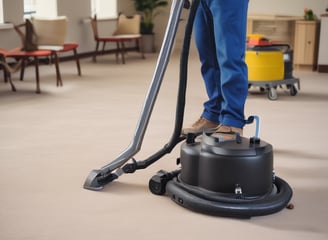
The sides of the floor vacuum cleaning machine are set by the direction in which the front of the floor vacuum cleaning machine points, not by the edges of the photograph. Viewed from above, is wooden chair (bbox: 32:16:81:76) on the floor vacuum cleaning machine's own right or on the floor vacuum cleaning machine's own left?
on the floor vacuum cleaning machine's own right

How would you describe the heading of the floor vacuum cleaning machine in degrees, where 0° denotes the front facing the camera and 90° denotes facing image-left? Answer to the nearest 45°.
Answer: approximately 90°
